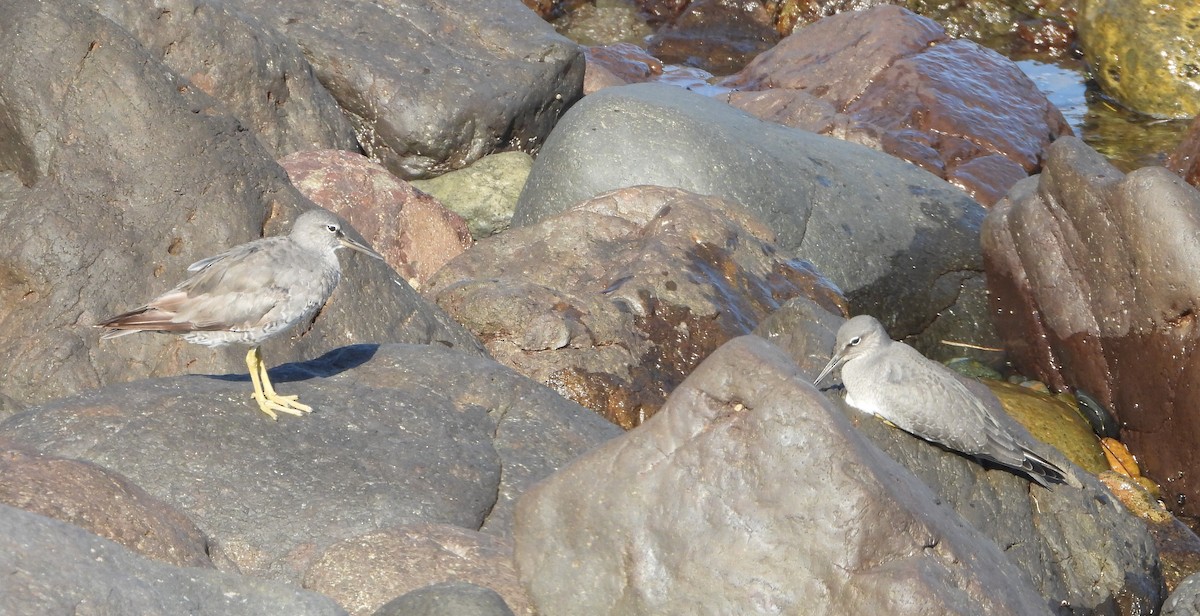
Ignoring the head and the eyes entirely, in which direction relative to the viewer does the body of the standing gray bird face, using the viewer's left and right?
facing to the right of the viewer

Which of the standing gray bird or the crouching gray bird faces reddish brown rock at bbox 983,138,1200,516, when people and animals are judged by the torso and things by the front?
the standing gray bird

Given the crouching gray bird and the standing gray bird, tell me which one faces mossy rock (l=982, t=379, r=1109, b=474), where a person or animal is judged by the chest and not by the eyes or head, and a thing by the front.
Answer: the standing gray bird

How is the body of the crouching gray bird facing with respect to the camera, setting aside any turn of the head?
to the viewer's left

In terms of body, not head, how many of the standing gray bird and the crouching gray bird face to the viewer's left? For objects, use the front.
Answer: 1

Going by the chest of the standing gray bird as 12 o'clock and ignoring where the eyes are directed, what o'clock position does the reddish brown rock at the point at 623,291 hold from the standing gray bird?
The reddish brown rock is roughly at 11 o'clock from the standing gray bird.

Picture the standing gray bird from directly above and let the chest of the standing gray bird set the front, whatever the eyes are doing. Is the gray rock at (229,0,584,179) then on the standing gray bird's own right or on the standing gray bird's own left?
on the standing gray bird's own left

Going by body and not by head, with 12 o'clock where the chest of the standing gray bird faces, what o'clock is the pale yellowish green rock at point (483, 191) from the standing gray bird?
The pale yellowish green rock is roughly at 10 o'clock from the standing gray bird.
